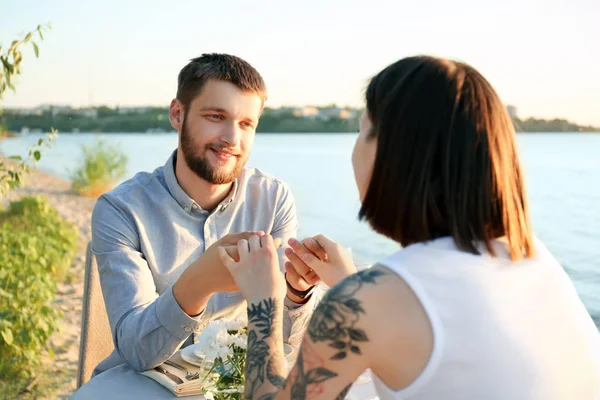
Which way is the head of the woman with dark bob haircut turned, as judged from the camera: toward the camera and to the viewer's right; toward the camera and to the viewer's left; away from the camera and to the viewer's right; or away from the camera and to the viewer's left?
away from the camera and to the viewer's left

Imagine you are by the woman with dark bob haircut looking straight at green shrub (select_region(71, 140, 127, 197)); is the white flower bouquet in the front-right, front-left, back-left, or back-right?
front-left

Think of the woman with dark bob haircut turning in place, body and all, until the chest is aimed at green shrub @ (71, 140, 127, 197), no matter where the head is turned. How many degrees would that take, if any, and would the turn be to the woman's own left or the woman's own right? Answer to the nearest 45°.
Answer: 0° — they already face it

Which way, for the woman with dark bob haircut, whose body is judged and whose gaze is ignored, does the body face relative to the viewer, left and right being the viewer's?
facing away from the viewer and to the left of the viewer

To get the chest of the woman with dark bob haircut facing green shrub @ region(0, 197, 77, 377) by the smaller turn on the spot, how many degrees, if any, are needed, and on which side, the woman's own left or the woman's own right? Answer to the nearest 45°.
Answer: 0° — they already face it
